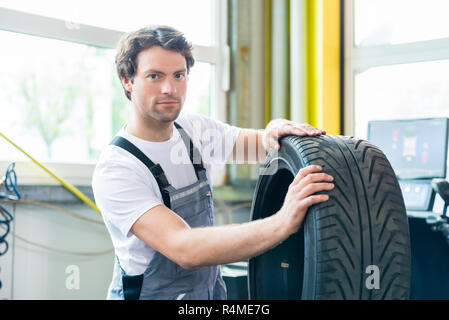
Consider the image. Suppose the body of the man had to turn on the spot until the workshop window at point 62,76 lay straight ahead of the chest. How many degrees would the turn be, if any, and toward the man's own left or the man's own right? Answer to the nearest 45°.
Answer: approximately 180°

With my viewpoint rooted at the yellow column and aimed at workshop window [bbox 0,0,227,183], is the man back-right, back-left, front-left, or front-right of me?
front-left

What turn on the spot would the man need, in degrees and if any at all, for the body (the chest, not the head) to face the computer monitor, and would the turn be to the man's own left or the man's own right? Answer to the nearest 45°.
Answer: approximately 90° to the man's own left

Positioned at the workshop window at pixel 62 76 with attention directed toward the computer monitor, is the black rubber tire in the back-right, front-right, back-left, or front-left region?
front-right

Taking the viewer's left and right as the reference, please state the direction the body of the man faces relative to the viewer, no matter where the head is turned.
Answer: facing the viewer and to the right of the viewer
